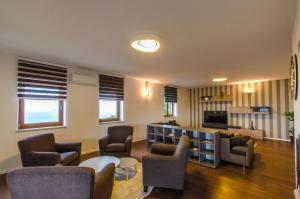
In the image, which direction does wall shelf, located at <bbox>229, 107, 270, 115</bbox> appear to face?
toward the camera

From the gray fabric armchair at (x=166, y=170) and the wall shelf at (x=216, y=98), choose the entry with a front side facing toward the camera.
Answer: the wall shelf

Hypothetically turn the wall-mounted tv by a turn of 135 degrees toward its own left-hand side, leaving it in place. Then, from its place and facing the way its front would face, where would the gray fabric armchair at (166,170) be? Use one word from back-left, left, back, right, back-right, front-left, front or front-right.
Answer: back-right

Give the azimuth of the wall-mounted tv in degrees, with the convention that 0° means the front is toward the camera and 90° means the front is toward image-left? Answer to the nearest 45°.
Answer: approximately 0°

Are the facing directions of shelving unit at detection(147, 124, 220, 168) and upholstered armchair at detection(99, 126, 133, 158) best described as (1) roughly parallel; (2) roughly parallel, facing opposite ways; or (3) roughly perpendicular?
roughly parallel

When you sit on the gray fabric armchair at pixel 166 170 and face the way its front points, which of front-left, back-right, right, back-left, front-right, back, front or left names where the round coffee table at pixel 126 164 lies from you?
front-right

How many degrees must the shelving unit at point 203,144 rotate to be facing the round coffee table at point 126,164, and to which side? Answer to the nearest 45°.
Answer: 0° — it already faces it

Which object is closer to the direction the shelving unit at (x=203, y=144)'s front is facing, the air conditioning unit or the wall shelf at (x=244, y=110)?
the air conditioning unit

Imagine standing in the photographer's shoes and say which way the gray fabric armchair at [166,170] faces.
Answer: facing to the left of the viewer

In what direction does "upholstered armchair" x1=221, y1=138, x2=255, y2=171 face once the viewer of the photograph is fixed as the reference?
facing the viewer and to the left of the viewer
